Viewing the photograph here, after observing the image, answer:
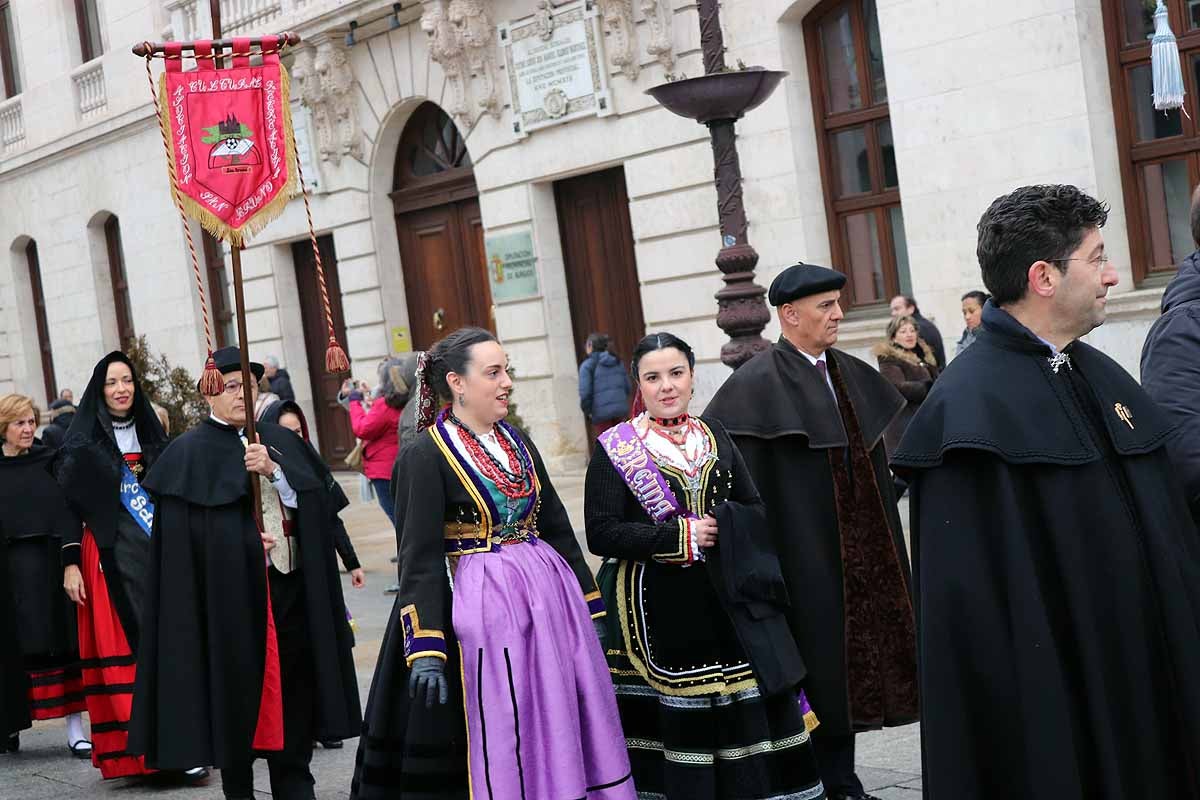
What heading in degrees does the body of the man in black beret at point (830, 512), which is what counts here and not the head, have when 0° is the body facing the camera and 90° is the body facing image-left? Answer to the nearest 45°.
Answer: approximately 315°

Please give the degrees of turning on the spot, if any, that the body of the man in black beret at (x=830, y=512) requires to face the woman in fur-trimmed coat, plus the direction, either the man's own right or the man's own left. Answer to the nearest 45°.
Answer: approximately 135° to the man's own left

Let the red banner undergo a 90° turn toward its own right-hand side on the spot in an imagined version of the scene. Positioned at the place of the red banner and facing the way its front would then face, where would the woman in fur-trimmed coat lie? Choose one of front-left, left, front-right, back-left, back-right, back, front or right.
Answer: back-right

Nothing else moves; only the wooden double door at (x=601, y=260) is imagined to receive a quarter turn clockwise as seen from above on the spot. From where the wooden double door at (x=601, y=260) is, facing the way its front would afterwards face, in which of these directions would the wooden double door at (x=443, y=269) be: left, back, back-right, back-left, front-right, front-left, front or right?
front-right

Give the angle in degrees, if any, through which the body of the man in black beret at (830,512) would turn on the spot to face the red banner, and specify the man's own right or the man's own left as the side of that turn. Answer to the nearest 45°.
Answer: approximately 180°

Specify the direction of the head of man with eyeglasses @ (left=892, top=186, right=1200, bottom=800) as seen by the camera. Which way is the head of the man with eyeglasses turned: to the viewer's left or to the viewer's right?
to the viewer's right

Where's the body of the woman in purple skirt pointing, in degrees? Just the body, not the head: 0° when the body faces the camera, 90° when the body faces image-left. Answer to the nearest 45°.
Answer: approximately 315°

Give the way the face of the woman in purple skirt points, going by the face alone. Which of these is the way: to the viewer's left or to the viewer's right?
to the viewer's right

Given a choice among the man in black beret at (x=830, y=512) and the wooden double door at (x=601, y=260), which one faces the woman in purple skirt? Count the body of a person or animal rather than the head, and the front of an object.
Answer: the wooden double door
